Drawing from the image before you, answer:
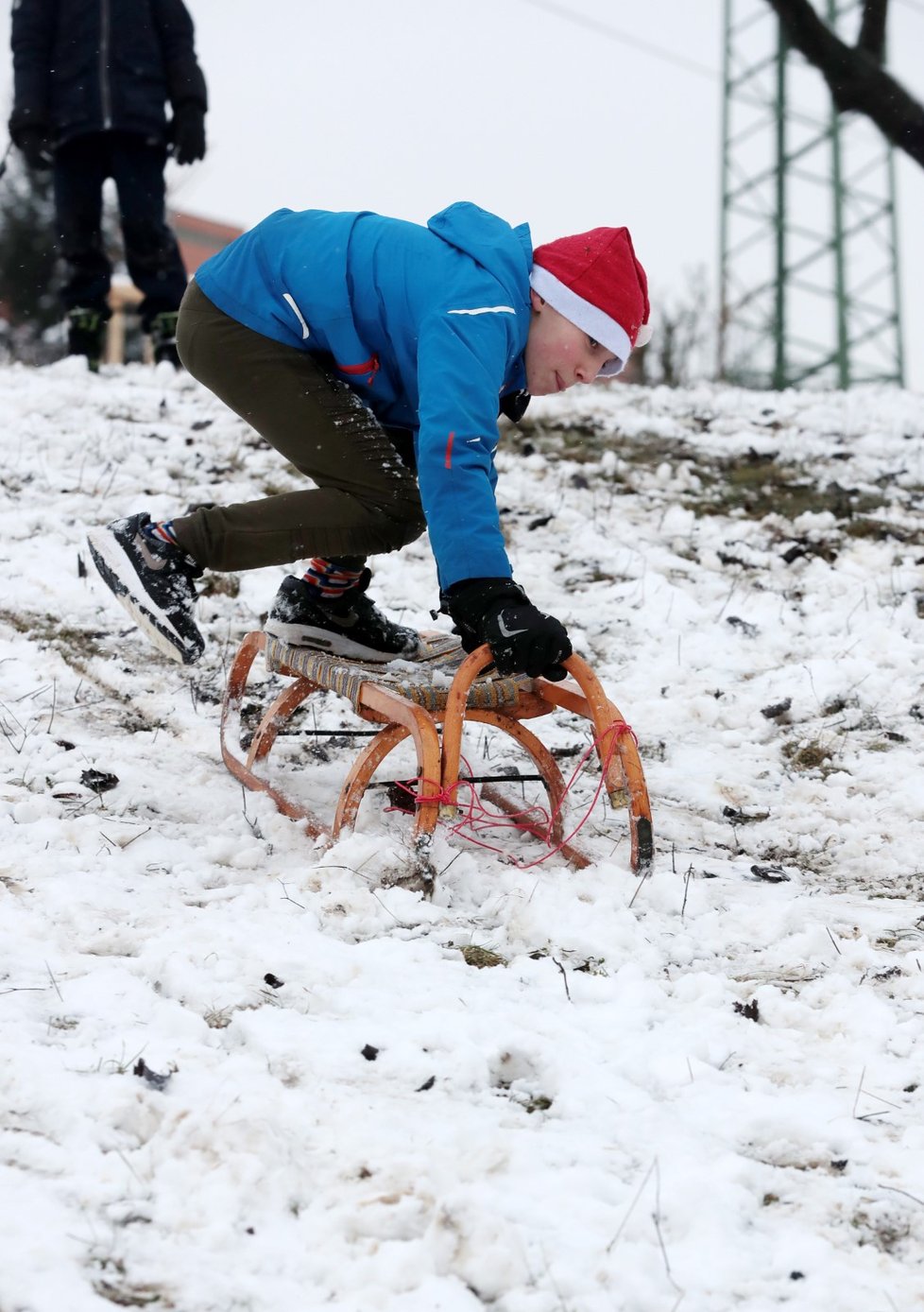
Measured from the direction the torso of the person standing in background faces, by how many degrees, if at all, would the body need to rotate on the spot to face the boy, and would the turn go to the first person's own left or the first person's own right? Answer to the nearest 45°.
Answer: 0° — they already face them

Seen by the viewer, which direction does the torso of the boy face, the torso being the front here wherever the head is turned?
to the viewer's right

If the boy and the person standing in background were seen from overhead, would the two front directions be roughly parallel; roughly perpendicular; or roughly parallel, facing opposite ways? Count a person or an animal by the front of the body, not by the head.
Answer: roughly perpendicular

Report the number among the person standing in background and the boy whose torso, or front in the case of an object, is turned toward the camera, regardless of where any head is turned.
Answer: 1

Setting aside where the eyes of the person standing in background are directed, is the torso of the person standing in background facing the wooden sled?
yes

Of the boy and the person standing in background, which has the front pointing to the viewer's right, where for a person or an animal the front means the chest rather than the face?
the boy
